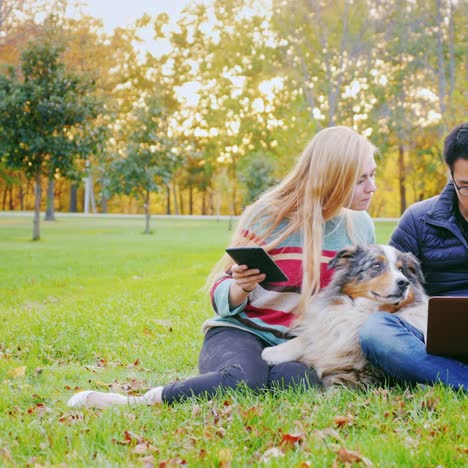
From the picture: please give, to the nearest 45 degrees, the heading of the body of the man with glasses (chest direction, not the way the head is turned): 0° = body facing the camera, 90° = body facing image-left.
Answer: approximately 0°

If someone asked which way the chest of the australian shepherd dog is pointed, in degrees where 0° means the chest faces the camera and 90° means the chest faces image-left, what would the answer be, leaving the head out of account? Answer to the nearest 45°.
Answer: approximately 315°

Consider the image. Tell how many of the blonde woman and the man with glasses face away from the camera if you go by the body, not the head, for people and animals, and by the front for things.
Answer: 0

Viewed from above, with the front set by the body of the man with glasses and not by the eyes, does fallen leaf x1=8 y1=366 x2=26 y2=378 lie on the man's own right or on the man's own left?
on the man's own right

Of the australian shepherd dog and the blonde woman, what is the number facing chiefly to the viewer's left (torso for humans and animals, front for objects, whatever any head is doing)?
0

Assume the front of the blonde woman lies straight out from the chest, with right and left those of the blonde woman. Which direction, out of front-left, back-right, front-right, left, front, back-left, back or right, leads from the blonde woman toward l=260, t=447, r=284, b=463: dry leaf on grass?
front-right

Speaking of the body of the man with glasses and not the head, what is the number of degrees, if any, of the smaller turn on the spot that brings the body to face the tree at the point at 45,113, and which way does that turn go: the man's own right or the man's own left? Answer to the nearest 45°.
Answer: approximately 135° to the man's own right

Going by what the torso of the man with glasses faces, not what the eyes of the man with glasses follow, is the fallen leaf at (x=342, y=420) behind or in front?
in front
